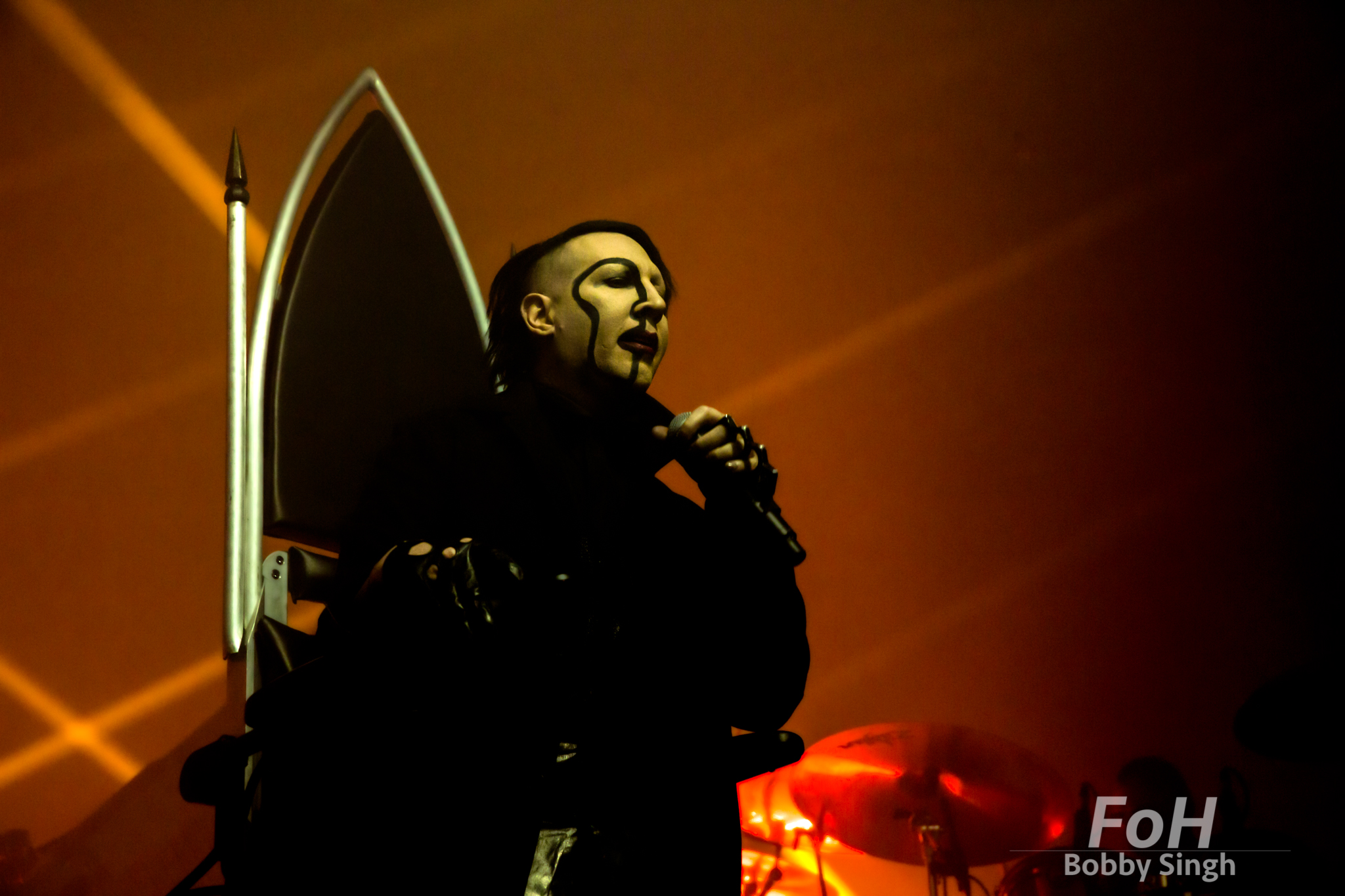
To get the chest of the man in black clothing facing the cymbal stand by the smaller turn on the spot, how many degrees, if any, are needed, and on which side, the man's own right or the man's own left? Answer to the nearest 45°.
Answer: approximately 90° to the man's own left

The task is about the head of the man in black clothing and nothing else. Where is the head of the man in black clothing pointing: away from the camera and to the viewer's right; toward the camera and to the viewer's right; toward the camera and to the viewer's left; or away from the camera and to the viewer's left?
toward the camera and to the viewer's right

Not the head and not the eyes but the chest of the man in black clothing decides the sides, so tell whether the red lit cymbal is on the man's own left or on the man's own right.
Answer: on the man's own left
